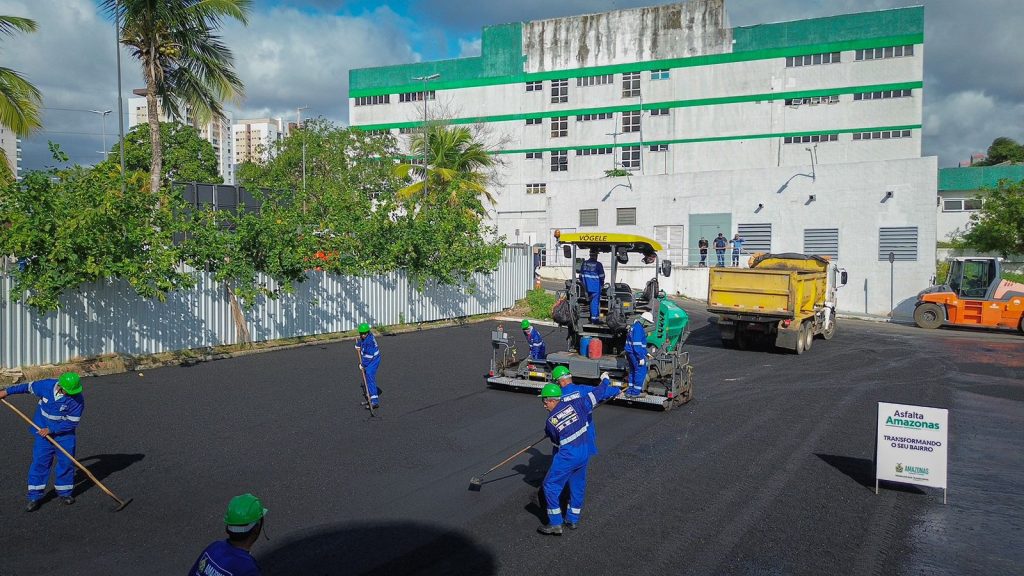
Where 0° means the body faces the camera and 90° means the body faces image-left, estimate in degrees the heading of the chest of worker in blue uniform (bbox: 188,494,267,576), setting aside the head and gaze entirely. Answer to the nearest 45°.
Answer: approximately 225°

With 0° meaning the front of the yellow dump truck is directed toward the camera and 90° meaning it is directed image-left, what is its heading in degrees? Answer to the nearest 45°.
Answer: approximately 225°
